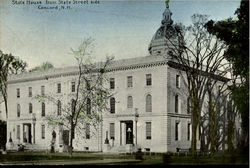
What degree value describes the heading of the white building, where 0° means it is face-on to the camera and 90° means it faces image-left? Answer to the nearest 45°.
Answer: approximately 45°

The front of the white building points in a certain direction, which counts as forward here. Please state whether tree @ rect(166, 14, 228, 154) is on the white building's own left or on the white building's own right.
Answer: on the white building's own left
